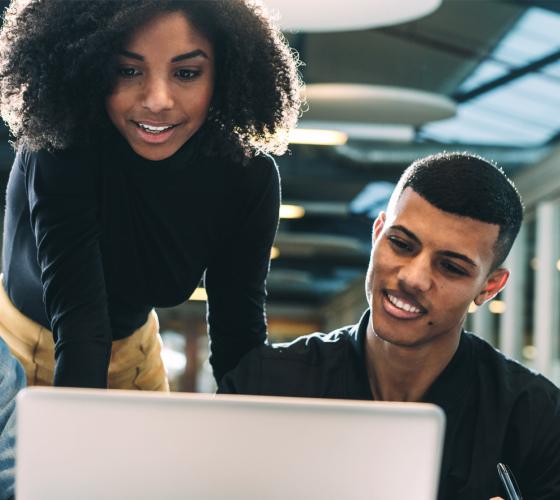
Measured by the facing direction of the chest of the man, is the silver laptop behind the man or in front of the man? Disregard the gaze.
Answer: in front

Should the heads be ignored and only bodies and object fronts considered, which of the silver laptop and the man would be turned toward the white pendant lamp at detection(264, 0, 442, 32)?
the silver laptop

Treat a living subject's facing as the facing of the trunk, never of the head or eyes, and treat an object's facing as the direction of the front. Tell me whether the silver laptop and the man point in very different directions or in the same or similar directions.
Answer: very different directions

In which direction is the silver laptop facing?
away from the camera

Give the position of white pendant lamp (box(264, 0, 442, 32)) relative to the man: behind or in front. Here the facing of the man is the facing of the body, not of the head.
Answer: behind

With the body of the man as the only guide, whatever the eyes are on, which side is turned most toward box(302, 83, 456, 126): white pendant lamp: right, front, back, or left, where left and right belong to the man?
back

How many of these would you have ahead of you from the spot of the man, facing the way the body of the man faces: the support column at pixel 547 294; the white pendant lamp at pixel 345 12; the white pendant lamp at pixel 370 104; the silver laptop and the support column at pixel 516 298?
1

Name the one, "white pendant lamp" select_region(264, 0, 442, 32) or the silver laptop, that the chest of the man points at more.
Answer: the silver laptop

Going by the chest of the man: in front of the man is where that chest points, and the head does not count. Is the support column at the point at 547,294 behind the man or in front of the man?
behind

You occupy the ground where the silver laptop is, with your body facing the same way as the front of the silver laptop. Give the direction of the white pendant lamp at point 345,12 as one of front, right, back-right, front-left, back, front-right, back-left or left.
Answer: front

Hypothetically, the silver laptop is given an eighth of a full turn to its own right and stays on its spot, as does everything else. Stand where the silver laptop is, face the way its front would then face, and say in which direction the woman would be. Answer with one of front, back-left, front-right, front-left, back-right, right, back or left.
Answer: front-left

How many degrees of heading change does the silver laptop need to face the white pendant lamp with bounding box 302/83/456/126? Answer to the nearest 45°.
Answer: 0° — it already faces it

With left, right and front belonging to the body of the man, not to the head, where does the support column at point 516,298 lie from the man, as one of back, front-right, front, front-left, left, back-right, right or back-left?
back

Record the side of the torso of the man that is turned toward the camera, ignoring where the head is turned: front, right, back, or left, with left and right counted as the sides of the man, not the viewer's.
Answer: front
